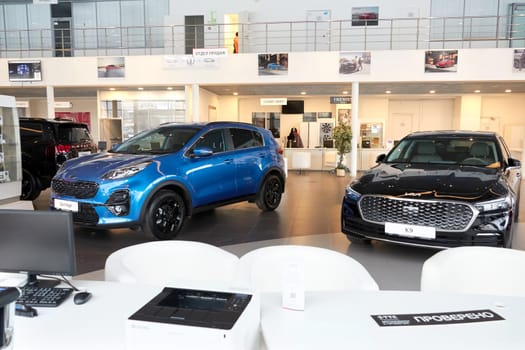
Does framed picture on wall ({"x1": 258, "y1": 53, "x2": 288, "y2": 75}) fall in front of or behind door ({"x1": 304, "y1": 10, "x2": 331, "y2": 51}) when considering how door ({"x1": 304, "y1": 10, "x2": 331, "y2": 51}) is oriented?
in front

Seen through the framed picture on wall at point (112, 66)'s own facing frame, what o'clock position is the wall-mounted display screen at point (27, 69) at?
The wall-mounted display screen is roughly at 4 o'clock from the framed picture on wall.

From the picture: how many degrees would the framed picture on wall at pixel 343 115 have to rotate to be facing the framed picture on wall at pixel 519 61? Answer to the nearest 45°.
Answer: approximately 45° to its left

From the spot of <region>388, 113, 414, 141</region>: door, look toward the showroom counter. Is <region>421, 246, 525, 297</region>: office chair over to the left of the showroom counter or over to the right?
left

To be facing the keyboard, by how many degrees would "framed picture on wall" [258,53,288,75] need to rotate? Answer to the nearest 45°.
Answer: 0° — it already faces it

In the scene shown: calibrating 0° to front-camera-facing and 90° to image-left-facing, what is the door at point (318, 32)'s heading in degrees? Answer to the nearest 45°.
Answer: approximately 0°

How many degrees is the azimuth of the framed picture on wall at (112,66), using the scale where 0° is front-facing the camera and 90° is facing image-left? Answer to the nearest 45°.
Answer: approximately 0°

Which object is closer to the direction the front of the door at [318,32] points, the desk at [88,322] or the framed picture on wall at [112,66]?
the desk

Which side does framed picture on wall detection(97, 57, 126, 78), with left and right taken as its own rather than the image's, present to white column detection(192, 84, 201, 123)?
left

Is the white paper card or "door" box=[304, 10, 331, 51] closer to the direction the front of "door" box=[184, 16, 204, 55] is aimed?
the white paper card

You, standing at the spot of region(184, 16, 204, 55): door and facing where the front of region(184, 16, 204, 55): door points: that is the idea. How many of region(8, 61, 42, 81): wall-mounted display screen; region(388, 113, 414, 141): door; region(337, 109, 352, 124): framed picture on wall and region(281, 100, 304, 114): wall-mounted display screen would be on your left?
3

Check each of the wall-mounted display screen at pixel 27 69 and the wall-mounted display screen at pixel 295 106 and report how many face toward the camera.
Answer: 2
